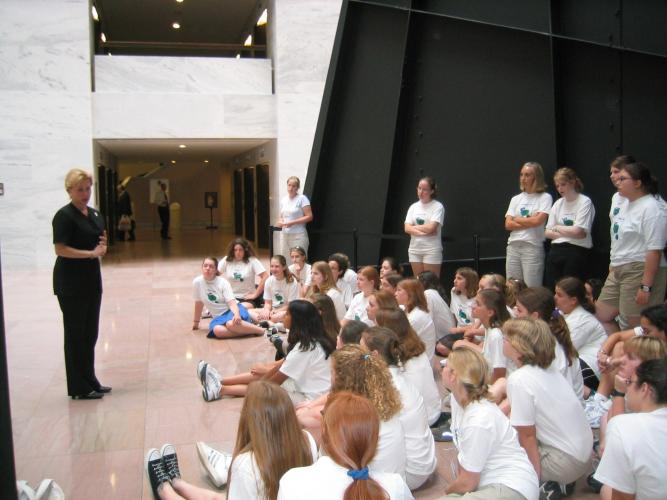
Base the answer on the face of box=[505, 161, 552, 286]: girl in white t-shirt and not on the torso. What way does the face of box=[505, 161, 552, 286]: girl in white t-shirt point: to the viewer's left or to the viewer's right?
to the viewer's left

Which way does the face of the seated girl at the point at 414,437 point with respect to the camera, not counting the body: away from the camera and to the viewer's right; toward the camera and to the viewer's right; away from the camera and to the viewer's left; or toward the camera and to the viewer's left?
away from the camera and to the viewer's left

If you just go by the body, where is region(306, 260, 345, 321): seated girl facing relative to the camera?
to the viewer's left

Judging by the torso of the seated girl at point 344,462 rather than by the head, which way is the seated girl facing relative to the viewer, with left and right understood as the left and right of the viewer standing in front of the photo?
facing away from the viewer

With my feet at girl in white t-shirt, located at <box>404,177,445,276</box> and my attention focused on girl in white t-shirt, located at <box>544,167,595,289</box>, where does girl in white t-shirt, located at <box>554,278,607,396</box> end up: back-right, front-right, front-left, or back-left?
front-right

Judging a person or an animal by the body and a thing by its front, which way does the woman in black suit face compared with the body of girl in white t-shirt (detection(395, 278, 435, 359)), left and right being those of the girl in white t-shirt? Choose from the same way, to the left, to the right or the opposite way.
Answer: the opposite way

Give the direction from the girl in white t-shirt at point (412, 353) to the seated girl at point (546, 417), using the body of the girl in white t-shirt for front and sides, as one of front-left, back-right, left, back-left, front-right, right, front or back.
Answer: back-left

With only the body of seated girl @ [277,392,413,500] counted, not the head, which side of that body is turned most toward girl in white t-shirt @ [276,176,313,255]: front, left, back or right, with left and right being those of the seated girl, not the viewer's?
front

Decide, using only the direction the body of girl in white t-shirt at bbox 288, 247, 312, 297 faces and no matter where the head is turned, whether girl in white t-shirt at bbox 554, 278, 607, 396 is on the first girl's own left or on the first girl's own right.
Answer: on the first girl's own left

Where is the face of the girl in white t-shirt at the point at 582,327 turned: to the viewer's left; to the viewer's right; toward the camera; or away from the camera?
to the viewer's left

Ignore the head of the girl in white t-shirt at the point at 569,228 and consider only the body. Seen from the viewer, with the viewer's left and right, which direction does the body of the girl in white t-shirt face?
facing the viewer and to the left of the viewer

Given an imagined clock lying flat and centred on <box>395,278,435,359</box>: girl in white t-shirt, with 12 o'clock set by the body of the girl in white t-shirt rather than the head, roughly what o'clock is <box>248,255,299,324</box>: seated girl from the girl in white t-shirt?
The seated girl is roughly at 2 o'clock from the girl in white t-shirt.

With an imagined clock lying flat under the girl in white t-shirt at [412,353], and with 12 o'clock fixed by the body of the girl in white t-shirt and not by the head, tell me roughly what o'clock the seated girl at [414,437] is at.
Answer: The seated girl is roughly at 9 o'clock from the girl in white t-shirt.

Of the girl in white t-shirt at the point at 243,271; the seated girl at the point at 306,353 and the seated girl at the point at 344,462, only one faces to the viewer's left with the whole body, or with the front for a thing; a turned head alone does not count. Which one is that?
the seated girl at the point at 306,353

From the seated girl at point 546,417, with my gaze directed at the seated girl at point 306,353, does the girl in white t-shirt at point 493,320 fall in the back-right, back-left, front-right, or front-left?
front-right

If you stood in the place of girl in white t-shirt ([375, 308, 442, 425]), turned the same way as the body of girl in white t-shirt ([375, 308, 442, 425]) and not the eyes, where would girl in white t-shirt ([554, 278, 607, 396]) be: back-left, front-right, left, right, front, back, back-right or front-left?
back-right

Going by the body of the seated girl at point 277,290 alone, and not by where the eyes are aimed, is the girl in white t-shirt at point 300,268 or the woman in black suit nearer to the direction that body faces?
the woman in black suit

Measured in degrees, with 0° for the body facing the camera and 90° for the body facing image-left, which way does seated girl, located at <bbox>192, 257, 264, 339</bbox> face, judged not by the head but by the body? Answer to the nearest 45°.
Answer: approximately 45°

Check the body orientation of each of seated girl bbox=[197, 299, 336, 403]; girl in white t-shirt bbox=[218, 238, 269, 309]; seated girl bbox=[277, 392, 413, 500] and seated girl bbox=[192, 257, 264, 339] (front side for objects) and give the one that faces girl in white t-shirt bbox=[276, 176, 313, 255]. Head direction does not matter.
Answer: seated girl bbox=[277, 392, 413, 500]

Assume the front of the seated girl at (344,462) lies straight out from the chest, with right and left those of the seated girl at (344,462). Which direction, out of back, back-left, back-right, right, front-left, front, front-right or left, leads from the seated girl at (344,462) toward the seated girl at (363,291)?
front
